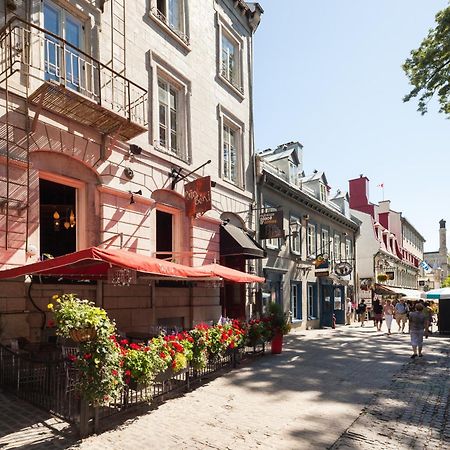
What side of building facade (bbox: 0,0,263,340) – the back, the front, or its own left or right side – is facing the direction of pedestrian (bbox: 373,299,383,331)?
left

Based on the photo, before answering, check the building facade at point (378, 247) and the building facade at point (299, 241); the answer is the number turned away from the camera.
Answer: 0

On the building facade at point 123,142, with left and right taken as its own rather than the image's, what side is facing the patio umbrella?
left
